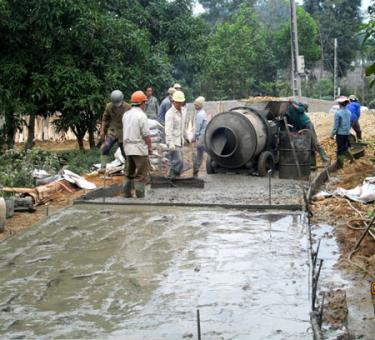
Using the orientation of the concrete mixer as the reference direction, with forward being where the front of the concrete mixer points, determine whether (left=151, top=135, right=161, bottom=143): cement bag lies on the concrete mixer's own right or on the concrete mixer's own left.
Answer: on the concrete mixer's own right

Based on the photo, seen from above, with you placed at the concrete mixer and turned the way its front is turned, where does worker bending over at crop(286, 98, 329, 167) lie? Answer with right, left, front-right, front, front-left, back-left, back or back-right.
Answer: back

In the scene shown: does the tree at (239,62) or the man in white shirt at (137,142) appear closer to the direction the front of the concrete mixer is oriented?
the man in white shirt

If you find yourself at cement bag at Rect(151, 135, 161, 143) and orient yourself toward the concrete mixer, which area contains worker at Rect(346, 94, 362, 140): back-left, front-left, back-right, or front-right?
front-left

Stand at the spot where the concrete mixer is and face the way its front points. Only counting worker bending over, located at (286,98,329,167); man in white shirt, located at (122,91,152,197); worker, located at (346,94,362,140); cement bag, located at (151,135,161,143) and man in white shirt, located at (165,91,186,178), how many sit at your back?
2

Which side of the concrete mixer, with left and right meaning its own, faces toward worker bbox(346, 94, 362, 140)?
back

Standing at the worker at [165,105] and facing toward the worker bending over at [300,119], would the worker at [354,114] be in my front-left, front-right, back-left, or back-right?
front-left

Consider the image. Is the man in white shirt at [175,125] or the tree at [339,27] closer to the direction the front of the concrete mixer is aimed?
the man in white shirt

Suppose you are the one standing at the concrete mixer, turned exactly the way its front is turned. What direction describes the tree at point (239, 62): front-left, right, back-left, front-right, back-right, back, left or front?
back-right

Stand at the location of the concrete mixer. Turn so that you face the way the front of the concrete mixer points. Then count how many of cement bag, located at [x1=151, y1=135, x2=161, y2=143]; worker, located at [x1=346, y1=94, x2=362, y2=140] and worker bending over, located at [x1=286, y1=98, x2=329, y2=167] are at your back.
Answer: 2

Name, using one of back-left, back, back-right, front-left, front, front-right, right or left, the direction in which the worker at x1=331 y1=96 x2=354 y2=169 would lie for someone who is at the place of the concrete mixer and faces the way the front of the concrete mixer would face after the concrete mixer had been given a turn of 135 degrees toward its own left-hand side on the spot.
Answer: front-left

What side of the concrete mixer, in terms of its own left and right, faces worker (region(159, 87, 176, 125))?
right

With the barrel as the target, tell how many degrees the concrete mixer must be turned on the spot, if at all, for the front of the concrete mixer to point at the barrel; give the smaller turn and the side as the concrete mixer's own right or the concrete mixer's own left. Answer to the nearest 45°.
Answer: approximately 135° to the concrete mixer's own left

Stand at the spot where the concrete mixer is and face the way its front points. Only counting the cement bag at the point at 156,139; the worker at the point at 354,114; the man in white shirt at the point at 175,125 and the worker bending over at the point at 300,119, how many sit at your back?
2

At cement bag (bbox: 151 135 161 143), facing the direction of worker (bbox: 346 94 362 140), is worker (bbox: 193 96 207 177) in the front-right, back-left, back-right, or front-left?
front-right

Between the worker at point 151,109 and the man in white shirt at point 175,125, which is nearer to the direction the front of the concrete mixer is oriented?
the man in white shirt

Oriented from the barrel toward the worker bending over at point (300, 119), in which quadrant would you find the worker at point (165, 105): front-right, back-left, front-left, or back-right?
front-left

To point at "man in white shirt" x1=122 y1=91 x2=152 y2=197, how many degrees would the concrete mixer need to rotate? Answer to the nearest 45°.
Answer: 0° — it already faces them
